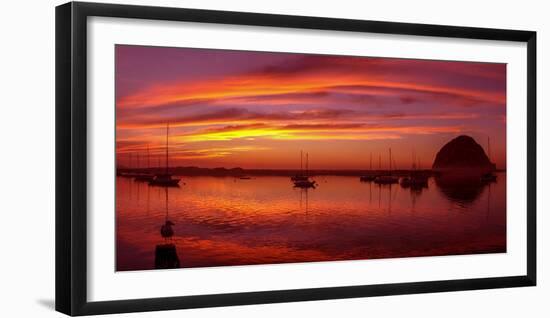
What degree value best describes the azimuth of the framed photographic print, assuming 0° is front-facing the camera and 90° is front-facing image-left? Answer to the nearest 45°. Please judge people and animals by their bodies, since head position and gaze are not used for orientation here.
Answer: approximately 315°
